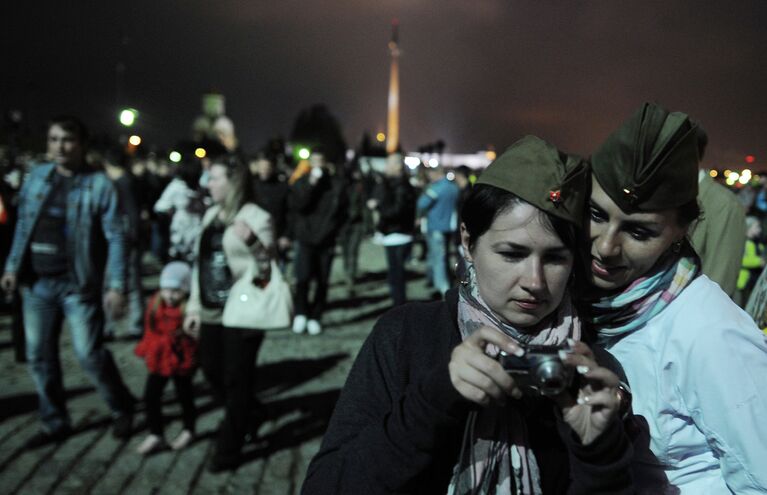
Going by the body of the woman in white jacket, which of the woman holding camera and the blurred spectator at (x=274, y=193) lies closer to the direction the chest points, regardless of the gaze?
the woman holding camera

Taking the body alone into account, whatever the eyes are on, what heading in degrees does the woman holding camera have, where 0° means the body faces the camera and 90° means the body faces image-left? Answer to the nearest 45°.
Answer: approximately 315°

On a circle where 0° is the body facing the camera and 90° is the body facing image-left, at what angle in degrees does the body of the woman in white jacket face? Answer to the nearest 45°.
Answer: approximately 45°

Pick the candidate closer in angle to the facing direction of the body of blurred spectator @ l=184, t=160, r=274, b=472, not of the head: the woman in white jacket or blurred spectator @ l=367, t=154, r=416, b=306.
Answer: the woman in white jacket

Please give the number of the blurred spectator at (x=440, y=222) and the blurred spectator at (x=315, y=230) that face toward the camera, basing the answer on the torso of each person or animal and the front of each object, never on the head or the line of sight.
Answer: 1

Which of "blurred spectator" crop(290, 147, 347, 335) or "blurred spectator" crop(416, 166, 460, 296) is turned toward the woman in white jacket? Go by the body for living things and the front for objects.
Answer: "blurred spectator" crop(290, 147, 347, 335)

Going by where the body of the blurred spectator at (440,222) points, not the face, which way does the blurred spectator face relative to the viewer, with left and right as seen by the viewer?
facing away from the viewer and to the left of the viewer

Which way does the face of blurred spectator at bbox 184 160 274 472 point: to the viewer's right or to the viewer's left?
to the viewer's left
